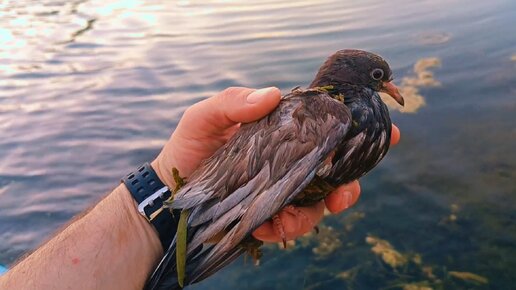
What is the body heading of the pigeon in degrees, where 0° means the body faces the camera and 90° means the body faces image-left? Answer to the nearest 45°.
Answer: approximately 270°
